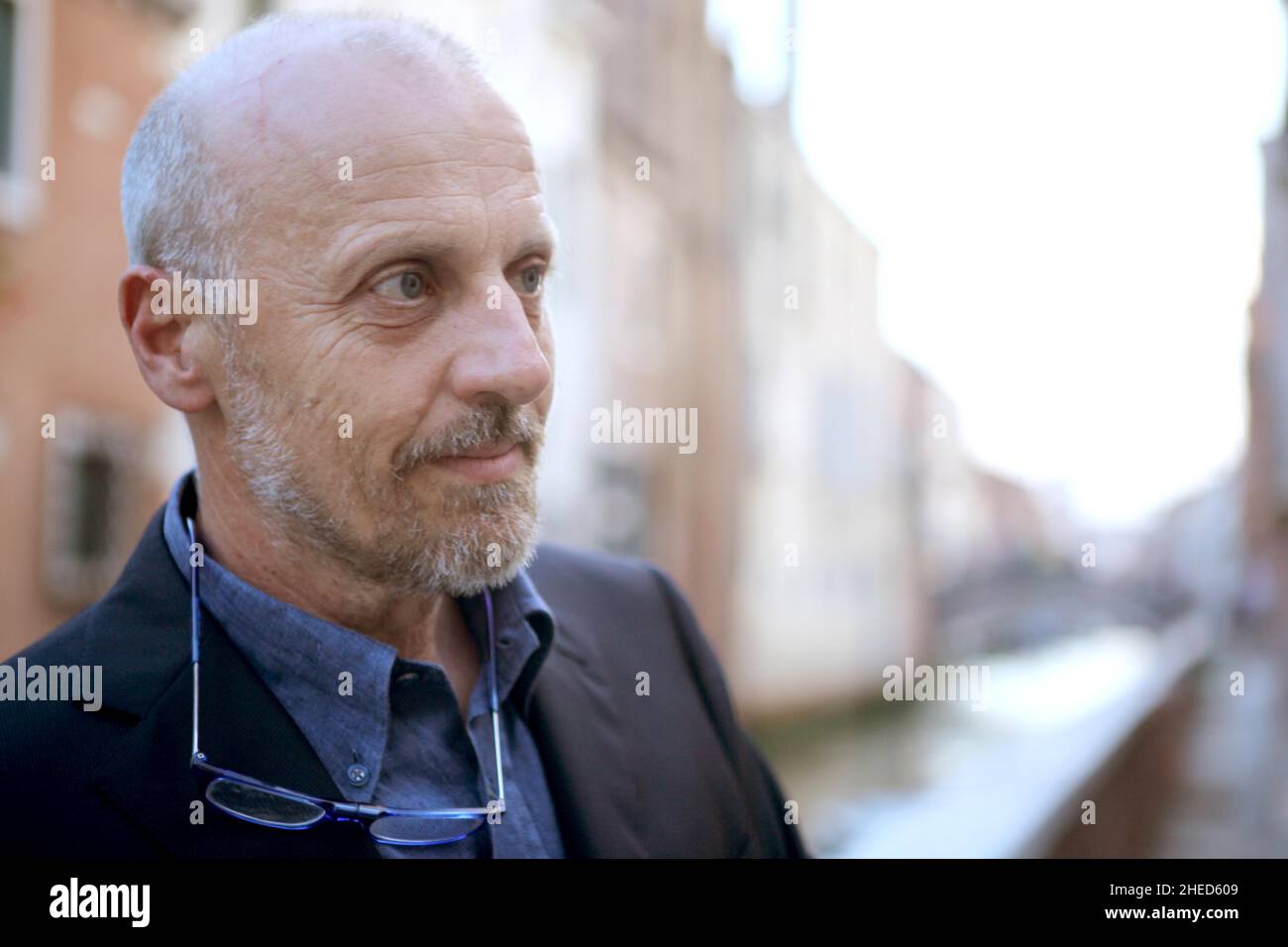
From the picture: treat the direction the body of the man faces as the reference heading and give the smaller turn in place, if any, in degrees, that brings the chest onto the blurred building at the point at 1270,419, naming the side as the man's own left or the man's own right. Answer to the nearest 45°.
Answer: approximately 90° to the man's own left

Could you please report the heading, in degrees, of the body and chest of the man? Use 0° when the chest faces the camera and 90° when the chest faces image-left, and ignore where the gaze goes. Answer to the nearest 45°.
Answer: approximately 315°

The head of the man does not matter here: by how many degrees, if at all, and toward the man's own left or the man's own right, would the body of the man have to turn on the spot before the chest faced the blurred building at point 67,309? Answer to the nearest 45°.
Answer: approximately 135° to the man's own left

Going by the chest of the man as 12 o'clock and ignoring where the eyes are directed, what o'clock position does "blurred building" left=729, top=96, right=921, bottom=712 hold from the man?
The blurred building is roughly at 8 o'clock from the man.

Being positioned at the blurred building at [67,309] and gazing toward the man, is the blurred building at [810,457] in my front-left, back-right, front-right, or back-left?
back-left
